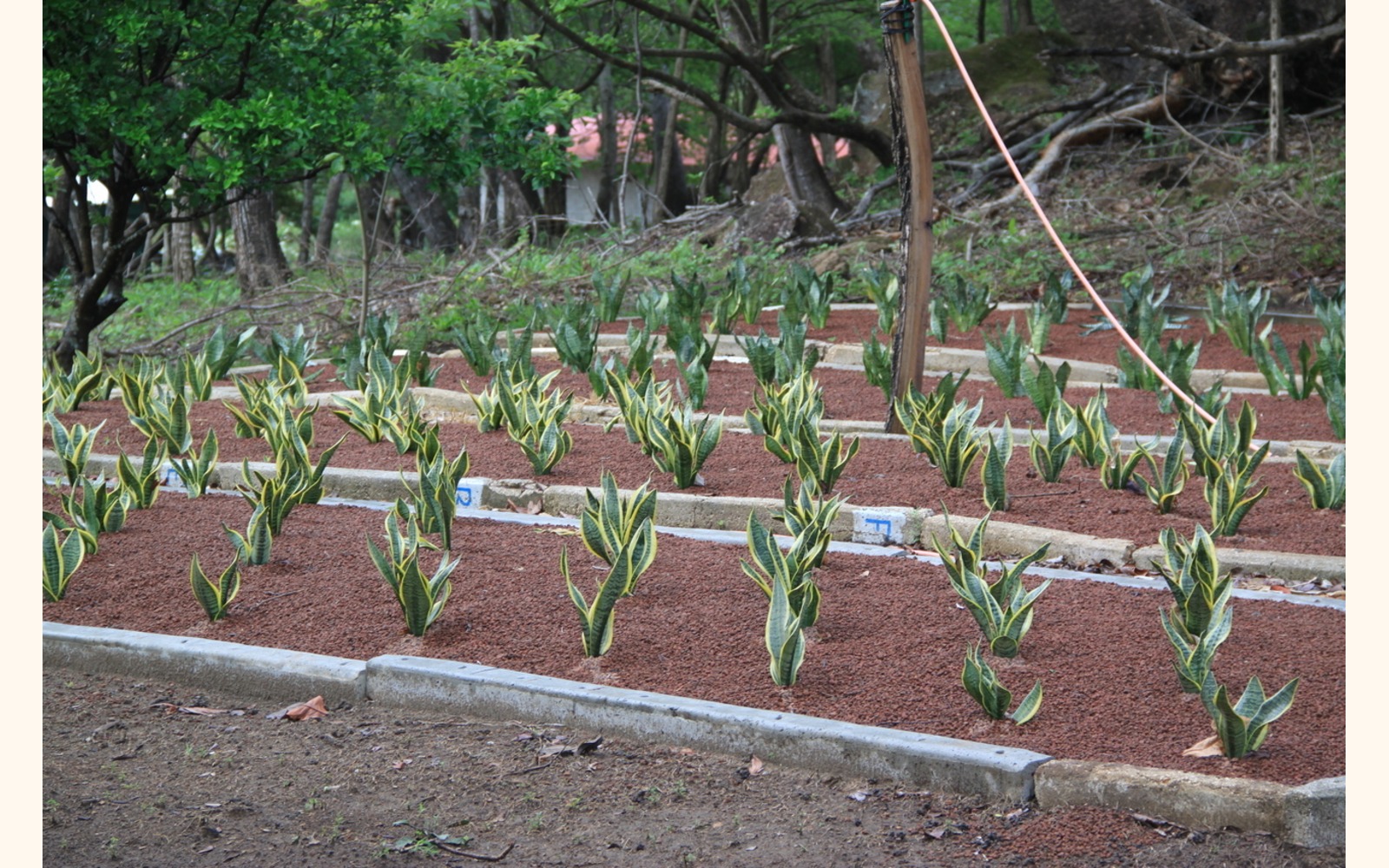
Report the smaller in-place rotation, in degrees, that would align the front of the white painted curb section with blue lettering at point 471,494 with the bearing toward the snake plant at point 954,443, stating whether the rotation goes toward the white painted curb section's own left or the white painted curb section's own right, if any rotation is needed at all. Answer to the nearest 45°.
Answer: approximately 90° to the white painted curb section's own left

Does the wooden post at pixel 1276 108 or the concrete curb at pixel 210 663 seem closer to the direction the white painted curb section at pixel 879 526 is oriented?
the concrete curb

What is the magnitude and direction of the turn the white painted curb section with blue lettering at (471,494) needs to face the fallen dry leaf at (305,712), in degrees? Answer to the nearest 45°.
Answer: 0° — it already faces it

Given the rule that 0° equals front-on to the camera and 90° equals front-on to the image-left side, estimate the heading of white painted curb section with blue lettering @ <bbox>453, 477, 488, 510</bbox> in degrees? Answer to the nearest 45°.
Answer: approximately 0°

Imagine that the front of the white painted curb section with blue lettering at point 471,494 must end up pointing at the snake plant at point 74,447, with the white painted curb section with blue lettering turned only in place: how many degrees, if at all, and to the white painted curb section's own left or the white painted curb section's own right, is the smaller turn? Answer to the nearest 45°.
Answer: approximately 90° to the white painted curb section's own right

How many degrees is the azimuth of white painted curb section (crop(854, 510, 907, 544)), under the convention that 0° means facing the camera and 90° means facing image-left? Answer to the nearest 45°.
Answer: approximately 0°

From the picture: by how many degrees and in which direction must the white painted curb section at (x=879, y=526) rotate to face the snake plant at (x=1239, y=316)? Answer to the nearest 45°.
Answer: approximately 135° to its left

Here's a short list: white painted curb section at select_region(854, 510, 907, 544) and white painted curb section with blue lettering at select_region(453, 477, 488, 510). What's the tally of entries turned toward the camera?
2
